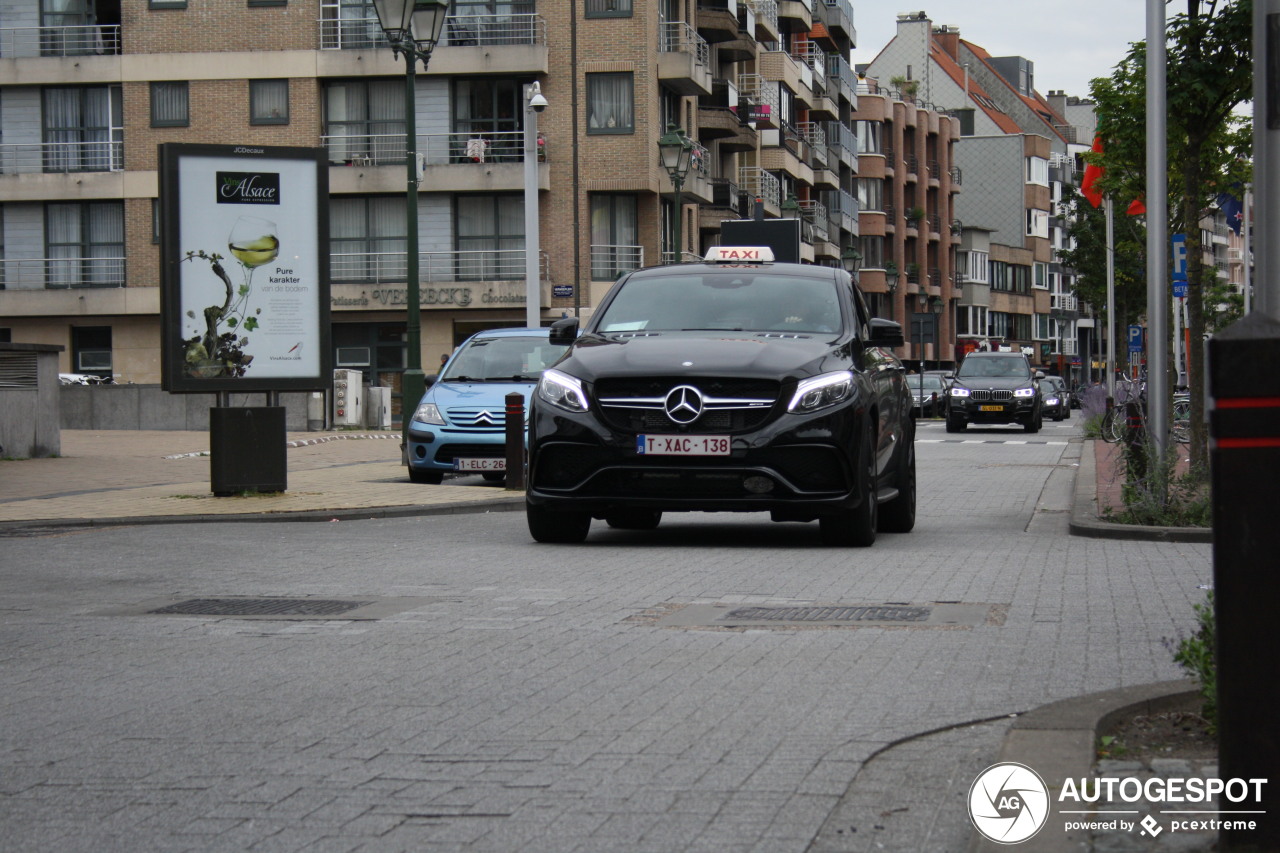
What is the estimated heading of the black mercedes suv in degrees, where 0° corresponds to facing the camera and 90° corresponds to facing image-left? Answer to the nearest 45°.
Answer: approximately 0°

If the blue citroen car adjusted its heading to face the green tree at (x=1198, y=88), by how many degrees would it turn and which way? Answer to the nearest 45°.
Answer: approximately 90° to its left

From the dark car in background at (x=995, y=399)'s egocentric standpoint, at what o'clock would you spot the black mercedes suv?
The black mercedes suv is roughly at 12 o'clock from the dark car in background.

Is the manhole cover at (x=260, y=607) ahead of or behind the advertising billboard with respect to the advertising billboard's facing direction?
ahead

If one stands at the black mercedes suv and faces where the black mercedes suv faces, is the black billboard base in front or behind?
behind

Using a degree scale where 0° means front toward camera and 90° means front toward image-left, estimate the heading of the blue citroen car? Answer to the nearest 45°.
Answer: approximately 0°

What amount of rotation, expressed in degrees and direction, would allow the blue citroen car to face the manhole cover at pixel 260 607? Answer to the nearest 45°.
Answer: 0° — it already faces it

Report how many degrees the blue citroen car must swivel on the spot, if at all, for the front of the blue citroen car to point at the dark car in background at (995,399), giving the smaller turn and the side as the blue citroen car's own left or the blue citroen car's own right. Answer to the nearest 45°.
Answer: approximately 135° to the blue citroen car's own left

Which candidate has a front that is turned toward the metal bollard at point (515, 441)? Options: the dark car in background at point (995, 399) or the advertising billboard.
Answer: the dark car in background

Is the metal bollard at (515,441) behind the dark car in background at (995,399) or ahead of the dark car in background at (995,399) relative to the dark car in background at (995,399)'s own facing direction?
ahead

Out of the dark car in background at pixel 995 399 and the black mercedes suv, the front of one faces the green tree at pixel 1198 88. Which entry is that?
the dark car in background
